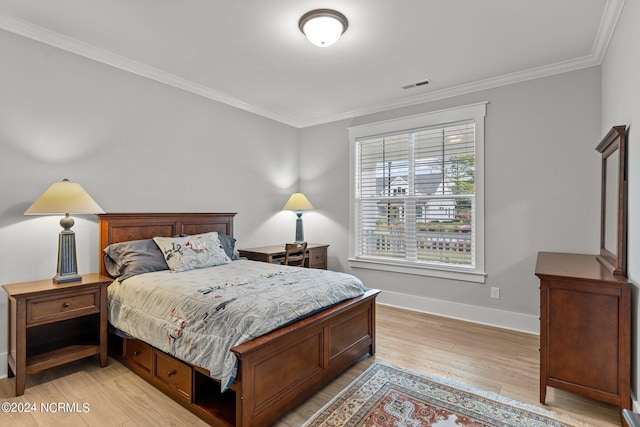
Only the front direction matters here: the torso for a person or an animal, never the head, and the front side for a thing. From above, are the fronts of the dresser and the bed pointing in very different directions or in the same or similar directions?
very different directions

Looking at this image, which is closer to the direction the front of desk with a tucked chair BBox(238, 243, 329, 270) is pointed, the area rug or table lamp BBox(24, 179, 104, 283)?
the area rug

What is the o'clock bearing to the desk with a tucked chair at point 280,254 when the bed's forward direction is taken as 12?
The desk with a tucked chair is roughly at 8 o'clock from the bed.

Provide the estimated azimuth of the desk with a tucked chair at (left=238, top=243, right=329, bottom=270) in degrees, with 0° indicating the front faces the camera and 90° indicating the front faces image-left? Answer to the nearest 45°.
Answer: approximately 315°

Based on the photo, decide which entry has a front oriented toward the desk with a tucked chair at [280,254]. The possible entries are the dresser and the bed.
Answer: the dresser

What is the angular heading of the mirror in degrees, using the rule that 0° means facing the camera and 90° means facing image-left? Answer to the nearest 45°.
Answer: approximately 90°

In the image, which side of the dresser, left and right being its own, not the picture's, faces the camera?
left

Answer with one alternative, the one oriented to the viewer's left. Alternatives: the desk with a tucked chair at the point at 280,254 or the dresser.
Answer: the dresser
